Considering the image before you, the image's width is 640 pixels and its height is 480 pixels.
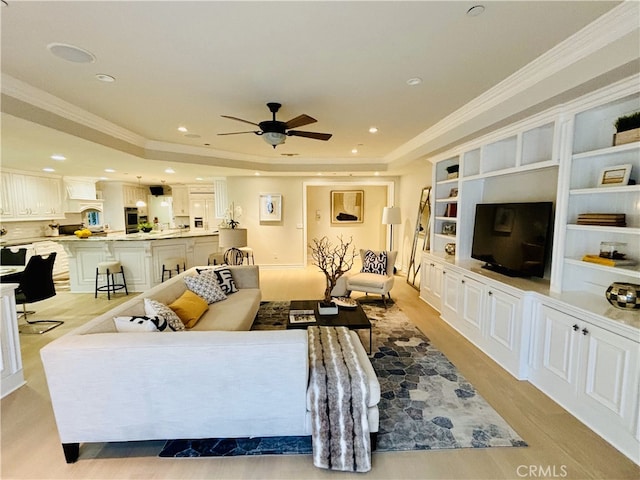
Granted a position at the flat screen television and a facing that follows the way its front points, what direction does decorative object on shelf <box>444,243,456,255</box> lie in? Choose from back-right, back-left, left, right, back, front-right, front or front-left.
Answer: right

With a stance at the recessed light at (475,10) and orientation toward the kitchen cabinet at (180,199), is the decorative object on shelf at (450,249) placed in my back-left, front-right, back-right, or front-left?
front-right

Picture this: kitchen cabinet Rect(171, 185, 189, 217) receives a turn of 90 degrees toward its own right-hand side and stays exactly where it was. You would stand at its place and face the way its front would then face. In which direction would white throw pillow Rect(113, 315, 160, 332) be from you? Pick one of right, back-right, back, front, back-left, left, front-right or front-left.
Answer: left

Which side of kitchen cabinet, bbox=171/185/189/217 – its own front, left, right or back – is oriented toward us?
front

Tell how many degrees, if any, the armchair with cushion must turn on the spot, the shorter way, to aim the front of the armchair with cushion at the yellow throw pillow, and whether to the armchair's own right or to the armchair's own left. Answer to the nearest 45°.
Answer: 0° — it already faces it

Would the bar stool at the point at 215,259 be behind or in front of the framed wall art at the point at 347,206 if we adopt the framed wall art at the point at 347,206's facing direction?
in front

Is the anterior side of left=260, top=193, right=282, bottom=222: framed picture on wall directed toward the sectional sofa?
yes

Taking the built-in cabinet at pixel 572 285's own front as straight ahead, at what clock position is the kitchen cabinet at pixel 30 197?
The kitchen cabinet is roughly at 1 o'clock from the built-in cabinet.

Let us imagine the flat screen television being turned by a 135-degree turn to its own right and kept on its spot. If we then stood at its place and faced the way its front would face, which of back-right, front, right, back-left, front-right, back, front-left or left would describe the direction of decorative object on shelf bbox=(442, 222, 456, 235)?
front-left

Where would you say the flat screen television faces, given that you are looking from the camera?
facing the viewer and to the left of the viewer

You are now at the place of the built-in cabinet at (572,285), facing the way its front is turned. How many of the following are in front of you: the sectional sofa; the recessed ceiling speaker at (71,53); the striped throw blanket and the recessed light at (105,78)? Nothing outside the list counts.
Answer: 4

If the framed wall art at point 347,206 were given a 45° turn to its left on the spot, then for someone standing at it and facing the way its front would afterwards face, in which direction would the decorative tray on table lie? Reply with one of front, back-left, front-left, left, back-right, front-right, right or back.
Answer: front-right

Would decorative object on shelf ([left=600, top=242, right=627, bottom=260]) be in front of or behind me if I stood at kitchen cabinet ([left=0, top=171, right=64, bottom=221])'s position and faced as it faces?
in front

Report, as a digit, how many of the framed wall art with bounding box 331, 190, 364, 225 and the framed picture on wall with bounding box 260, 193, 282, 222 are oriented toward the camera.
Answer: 2

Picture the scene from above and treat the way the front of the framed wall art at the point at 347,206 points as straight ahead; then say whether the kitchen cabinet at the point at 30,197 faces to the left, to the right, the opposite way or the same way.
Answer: to the left

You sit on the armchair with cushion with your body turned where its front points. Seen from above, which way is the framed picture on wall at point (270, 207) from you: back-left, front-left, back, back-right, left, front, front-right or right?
right

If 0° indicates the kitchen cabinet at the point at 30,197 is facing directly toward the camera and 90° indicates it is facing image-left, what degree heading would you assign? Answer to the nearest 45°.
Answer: approximately 315°

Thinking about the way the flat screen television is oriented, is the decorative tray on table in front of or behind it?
in front

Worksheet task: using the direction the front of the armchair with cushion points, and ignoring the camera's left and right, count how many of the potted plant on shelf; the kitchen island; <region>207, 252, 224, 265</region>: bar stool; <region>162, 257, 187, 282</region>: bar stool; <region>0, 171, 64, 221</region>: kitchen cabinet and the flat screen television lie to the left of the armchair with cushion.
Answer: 2

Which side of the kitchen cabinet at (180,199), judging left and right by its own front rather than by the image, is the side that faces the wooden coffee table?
front

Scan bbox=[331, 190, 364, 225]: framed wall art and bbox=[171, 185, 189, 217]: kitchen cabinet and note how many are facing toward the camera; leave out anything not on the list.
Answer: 2

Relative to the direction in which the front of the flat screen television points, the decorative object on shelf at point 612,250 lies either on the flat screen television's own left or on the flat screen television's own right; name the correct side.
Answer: on the flat screen television's own left

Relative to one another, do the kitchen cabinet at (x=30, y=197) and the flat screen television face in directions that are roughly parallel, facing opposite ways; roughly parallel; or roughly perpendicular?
roughly parallel, facing opposite ways
